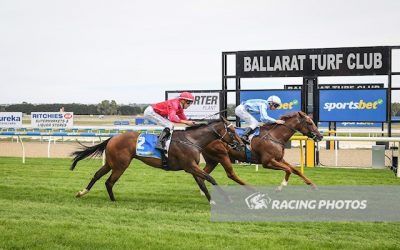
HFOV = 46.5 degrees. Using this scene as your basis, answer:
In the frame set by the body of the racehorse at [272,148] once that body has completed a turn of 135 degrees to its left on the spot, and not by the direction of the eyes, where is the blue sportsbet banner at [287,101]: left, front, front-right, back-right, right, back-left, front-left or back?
front-right

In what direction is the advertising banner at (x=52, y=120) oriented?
toward the camera

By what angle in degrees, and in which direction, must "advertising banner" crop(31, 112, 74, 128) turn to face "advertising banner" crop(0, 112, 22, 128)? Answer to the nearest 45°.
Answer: approximately 135° to its right

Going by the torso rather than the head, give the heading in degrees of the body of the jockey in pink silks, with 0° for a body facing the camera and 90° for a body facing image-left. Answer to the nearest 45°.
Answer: approximately 270°

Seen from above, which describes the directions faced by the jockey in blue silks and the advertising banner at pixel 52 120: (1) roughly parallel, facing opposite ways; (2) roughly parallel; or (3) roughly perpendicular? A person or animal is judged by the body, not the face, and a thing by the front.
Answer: roughly perpendicular

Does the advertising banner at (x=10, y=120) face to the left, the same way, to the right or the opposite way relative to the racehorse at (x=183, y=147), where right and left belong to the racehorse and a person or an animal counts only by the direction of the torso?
to the right

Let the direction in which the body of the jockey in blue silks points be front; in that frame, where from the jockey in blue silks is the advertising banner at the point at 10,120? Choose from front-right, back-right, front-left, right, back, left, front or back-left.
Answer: back-left

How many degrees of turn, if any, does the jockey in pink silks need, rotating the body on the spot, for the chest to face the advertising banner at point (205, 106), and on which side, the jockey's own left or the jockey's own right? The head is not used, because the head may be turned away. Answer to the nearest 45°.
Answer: approximately 90° to the jockey's own left

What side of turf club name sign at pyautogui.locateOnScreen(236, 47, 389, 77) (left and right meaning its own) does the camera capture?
front

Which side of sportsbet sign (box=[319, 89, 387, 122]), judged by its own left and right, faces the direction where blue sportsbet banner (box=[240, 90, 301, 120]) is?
right

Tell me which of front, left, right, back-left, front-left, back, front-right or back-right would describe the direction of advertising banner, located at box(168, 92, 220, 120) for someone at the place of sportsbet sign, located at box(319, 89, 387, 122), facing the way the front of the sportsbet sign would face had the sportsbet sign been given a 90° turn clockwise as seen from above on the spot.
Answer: front

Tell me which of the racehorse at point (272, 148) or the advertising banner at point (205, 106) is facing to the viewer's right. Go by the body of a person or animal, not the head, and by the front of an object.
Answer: the racehorse

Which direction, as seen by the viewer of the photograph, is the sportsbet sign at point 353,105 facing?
facing the viewer

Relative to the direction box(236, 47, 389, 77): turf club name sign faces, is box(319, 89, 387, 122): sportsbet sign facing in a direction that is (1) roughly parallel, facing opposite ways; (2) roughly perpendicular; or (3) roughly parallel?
roughly parallel

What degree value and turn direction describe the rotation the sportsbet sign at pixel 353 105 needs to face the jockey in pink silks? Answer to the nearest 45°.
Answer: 0° — it already faces them

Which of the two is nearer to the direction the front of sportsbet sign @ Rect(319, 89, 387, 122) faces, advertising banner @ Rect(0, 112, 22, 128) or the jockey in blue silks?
the jockey in blue silks

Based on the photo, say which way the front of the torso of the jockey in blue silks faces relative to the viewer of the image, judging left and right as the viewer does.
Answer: facing to the right of the viewer

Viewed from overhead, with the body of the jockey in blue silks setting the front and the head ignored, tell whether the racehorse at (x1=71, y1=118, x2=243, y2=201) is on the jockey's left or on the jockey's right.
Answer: on the jockey's right
